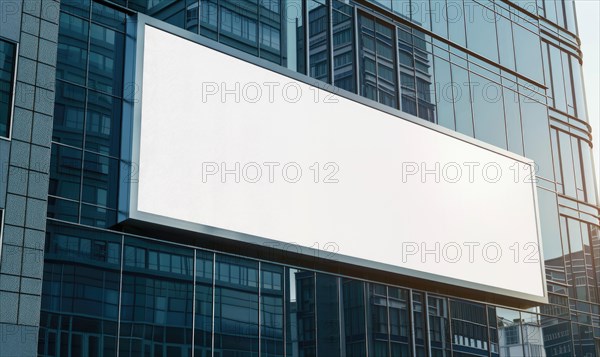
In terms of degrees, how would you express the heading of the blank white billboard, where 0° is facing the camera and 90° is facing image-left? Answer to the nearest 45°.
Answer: approximately 315°

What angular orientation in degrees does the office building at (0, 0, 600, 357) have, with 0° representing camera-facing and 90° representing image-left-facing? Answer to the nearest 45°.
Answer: approximately 315°
